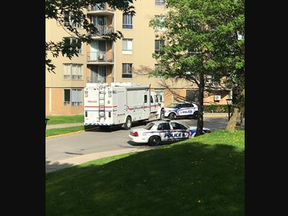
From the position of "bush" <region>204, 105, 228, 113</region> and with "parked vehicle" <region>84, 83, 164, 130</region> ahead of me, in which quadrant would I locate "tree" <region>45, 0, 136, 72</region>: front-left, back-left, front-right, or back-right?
front-left

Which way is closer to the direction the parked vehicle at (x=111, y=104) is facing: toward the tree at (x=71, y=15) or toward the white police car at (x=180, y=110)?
the white police car

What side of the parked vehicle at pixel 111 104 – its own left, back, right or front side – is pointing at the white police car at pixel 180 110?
front

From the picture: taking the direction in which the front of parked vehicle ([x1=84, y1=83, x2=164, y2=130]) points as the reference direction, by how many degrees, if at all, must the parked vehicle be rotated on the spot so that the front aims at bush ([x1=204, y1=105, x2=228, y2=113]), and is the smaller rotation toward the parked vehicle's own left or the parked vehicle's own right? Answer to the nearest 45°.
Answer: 0° — it already faces it

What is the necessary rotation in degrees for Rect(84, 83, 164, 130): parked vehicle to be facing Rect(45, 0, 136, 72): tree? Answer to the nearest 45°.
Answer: approximately 135° to its right

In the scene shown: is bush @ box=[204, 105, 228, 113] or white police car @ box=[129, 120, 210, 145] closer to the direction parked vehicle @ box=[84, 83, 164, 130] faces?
the bush

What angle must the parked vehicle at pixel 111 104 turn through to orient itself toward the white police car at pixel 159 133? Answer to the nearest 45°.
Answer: approximately 90° to its right

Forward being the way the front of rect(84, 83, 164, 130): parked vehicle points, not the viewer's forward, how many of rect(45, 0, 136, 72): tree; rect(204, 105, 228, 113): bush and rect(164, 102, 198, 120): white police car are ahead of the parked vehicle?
2

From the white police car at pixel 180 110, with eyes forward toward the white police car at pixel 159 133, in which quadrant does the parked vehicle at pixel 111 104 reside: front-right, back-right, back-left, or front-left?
front-right

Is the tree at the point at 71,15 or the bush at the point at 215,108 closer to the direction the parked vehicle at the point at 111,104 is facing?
the bush

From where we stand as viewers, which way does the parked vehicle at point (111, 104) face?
facing away from the viewer and to the right of the viewer
